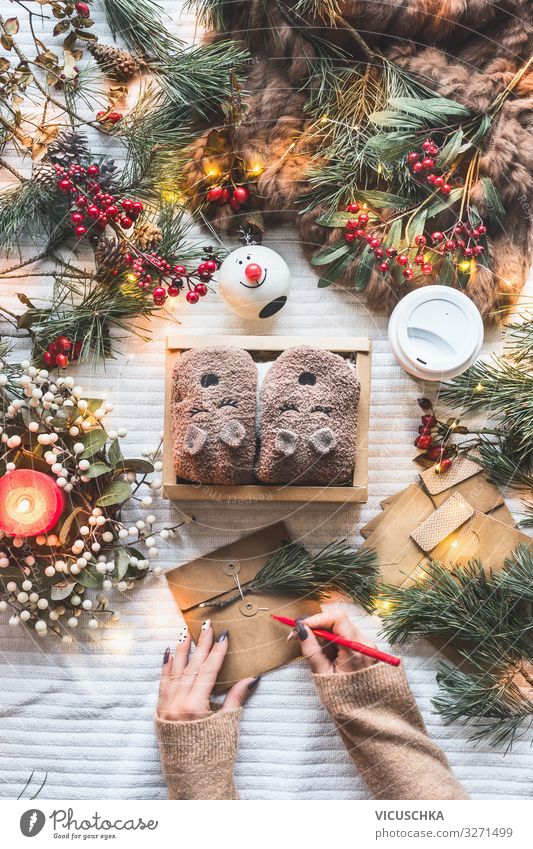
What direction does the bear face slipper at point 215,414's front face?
away from the camera
